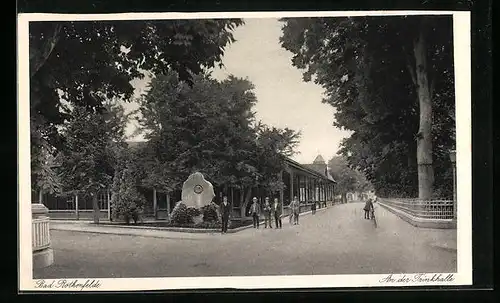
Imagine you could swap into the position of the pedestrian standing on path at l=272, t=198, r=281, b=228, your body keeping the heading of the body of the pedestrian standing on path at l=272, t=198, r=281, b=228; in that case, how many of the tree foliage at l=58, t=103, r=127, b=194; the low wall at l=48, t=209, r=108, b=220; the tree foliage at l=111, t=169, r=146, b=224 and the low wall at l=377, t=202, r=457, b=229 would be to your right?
3

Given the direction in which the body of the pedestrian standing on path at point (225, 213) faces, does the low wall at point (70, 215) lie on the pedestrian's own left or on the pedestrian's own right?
on the pedestrian's own right

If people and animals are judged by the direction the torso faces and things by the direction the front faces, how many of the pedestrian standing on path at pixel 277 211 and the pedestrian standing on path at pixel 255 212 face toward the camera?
2

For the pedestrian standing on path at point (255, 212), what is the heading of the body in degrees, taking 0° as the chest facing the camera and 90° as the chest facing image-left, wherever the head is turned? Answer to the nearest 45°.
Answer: approximately 0°
